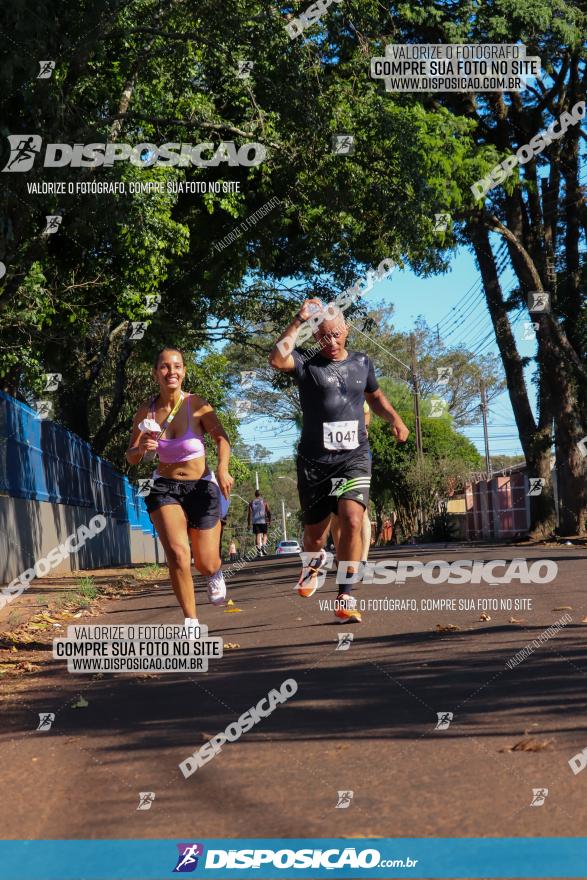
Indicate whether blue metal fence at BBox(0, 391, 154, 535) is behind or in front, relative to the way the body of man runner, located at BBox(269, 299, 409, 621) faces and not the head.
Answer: behind

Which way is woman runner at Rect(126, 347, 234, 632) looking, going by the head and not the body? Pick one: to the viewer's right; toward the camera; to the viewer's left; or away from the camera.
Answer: toward the camera

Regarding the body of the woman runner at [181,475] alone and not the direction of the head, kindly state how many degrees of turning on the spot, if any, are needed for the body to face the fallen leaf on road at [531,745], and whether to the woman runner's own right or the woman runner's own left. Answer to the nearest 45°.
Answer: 0° — they already face it

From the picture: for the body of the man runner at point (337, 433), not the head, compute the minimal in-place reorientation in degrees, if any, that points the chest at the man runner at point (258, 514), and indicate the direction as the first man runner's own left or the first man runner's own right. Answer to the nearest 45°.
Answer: approximately 180°

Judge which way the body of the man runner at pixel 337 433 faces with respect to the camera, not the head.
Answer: toward the camera

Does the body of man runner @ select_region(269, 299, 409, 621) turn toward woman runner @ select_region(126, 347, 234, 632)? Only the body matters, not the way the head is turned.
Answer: no

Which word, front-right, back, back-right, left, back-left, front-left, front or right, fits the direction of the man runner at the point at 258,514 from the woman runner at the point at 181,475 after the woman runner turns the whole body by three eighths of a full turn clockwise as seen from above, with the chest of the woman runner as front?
front-right

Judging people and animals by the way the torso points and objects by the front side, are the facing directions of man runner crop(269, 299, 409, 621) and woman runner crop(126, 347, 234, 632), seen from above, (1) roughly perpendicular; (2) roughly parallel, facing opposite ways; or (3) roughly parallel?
roughly parallel

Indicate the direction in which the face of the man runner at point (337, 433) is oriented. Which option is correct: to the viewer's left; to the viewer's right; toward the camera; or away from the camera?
toward the camera

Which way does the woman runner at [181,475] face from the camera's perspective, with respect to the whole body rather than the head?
toward the camera

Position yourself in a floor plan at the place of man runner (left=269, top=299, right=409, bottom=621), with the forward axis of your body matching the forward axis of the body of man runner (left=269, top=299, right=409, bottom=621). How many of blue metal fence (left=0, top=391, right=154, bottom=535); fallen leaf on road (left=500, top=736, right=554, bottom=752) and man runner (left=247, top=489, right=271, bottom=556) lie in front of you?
1

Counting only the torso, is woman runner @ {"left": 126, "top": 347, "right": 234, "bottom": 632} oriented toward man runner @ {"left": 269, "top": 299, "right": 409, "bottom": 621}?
no

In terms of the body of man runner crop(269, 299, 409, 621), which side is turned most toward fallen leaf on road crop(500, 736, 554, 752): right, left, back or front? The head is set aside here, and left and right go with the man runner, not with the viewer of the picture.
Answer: front

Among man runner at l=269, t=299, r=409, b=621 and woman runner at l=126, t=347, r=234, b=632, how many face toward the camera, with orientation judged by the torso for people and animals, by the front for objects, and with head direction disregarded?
2
